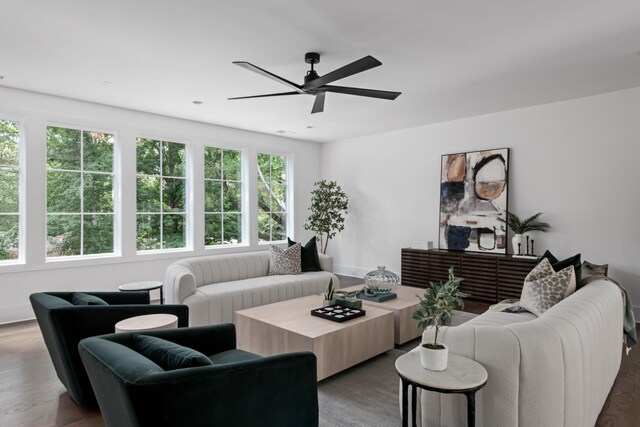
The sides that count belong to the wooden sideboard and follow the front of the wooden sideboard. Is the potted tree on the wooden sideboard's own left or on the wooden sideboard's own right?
on the wooden sideboard's own right

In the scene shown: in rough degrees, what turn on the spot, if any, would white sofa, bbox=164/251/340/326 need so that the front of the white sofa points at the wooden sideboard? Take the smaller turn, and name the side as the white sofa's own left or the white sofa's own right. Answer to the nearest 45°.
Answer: approximately 45° to the white sofa's own left

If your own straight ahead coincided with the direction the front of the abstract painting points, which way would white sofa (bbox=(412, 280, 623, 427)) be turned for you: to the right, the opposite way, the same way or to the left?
to the right

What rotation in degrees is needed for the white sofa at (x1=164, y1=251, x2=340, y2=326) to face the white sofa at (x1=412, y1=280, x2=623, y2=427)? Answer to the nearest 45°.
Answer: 0° — it already faces it

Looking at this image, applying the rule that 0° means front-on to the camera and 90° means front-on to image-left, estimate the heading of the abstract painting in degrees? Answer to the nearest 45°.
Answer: approximately 45°

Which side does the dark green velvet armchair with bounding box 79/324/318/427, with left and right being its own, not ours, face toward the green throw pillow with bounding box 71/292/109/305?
left

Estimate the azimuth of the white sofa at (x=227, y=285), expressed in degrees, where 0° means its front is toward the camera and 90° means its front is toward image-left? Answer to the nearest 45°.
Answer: approximately 315°

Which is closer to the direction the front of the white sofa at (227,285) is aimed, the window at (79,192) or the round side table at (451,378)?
the round side table

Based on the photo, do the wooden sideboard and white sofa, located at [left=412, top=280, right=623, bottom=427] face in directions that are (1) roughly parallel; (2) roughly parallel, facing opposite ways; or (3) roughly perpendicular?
roughly perpendicular

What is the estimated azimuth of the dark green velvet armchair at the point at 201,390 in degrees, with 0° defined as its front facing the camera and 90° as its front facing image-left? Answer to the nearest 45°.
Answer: approximately 225°
